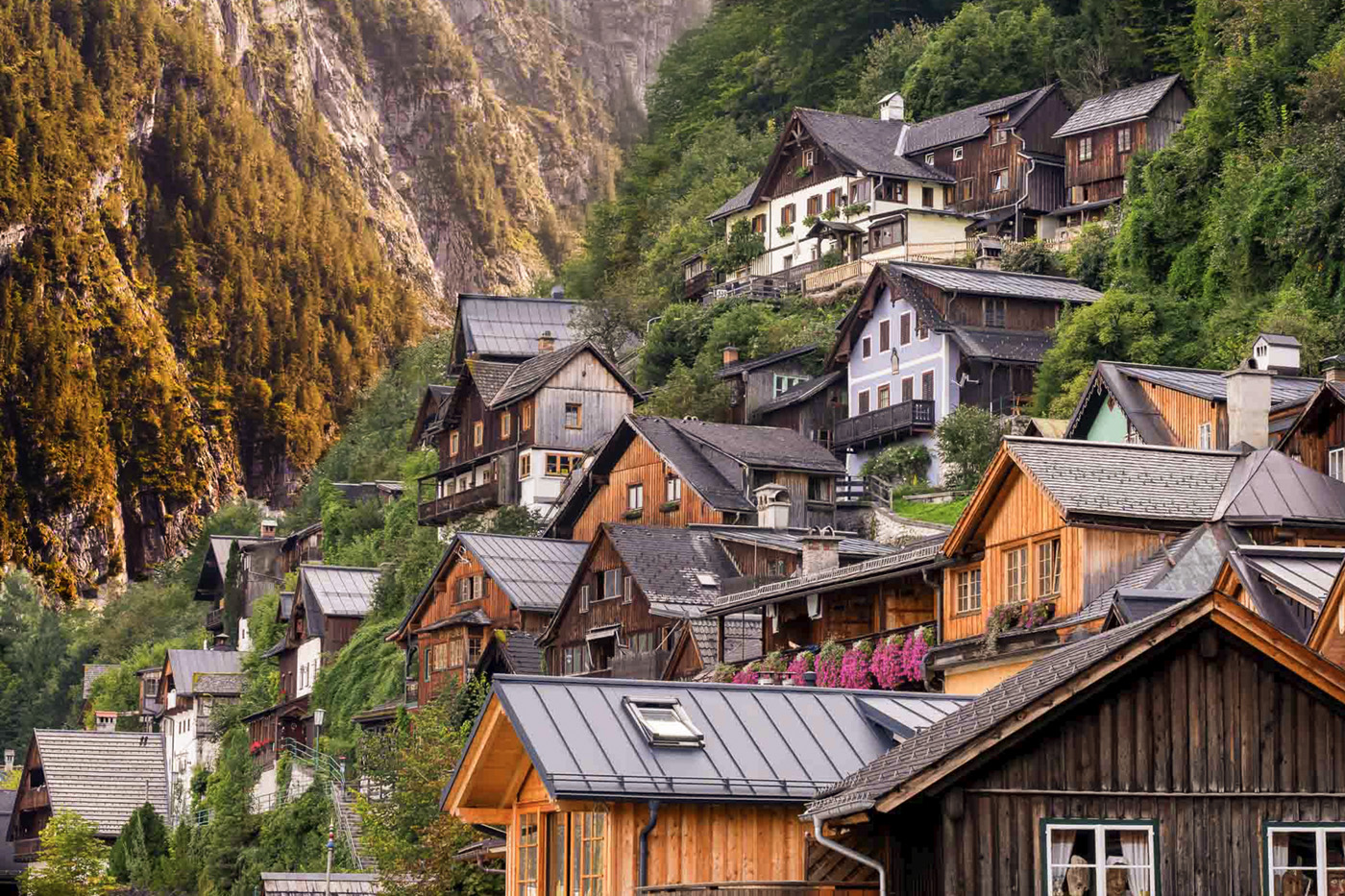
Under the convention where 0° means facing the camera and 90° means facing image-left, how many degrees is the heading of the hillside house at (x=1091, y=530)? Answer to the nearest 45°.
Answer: approximately 45°

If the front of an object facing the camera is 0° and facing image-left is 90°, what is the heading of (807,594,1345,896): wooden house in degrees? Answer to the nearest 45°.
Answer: approximately 0°

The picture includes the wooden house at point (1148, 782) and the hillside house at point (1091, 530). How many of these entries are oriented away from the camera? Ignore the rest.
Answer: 0

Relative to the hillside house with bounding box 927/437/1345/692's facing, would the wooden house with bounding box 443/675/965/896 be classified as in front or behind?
in front

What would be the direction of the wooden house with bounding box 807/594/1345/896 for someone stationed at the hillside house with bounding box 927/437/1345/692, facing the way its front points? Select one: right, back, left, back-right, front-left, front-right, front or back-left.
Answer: front-left

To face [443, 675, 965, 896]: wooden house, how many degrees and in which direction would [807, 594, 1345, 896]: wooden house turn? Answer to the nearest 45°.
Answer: approximately 90° to its right

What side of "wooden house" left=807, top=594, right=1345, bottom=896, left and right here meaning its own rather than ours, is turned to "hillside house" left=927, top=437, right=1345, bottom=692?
back
